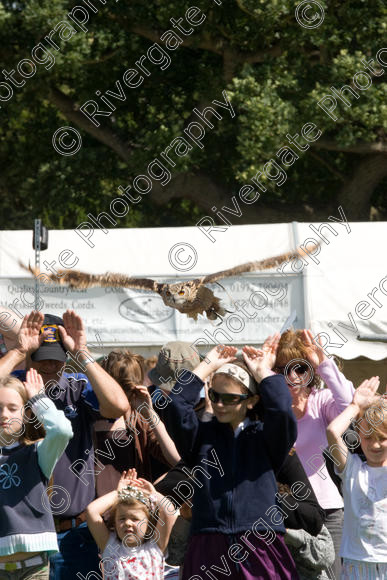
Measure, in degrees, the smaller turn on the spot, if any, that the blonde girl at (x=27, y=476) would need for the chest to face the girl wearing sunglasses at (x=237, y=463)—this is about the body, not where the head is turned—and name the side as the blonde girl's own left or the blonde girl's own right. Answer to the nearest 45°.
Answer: approximately 90° to the blonde girl's own left

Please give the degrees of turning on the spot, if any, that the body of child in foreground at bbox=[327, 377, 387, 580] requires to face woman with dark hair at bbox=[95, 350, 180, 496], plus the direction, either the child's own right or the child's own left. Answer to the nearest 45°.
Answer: approximately 90° to the child's own right

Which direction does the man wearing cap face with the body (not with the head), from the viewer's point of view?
toward the camera

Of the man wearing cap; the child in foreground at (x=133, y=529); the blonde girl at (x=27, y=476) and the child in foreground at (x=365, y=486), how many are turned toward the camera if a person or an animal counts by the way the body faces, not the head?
4

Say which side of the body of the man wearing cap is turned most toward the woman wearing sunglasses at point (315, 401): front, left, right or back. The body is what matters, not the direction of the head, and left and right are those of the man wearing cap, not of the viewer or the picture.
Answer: left

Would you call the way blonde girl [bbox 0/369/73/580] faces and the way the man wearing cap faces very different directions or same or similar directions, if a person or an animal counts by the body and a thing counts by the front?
same or similar directions

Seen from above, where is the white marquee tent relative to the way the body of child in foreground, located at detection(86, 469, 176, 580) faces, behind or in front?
behind

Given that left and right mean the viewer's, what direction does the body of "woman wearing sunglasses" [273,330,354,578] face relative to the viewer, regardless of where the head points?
facing the viewer and to the left of the viewer

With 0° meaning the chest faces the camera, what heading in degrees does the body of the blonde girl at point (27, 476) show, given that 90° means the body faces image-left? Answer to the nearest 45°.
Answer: approximately 0°

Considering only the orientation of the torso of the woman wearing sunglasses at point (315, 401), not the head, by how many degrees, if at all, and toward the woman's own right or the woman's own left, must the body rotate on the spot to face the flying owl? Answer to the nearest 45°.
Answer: approximately 90° to the woman's own right

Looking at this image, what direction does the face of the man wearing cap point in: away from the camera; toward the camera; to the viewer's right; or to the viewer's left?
toward the camera

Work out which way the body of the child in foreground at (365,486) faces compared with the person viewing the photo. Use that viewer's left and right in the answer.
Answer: facing the viewer

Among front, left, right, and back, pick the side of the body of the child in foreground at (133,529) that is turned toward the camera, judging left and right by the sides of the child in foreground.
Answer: front

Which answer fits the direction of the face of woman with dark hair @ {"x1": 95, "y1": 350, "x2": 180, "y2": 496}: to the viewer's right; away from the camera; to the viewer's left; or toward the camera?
away from the camera
